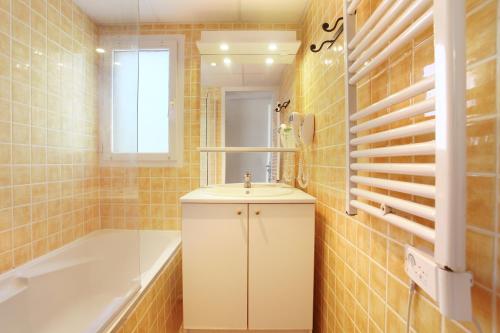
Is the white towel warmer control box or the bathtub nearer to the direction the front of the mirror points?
the white towel warmer control box

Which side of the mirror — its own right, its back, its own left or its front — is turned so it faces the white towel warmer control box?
front

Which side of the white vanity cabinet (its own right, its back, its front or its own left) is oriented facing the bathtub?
right

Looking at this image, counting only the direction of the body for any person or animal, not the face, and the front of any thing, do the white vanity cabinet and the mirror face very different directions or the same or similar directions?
same or similar directions

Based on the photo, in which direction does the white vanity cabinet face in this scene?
toward the camera

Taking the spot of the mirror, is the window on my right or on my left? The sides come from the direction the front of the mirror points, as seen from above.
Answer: on my right

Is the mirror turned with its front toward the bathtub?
no

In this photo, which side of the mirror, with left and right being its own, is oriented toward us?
front

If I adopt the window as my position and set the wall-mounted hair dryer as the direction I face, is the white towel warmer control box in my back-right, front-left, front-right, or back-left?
front-right

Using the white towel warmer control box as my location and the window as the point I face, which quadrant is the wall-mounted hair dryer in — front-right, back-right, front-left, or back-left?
front-right
